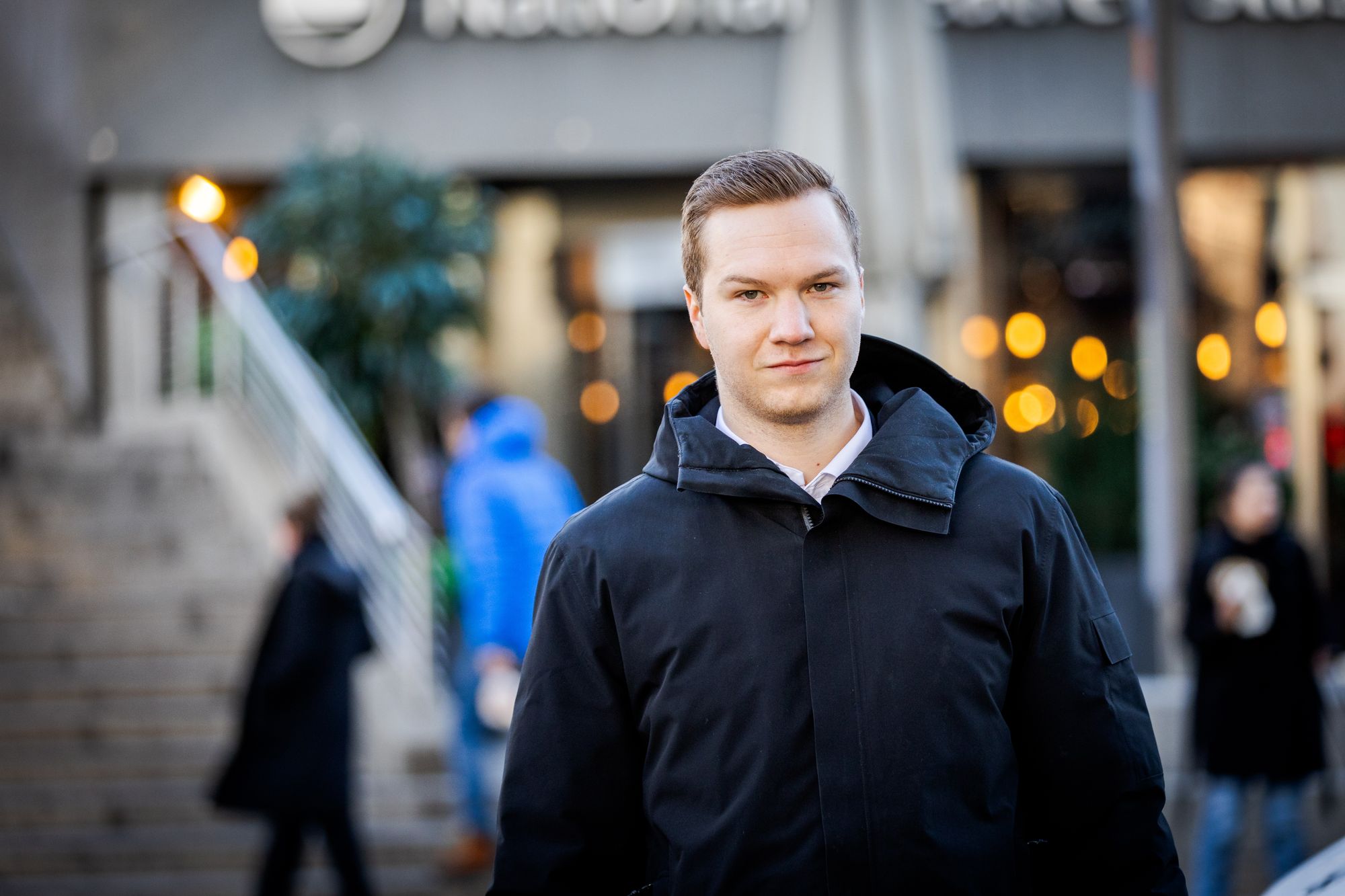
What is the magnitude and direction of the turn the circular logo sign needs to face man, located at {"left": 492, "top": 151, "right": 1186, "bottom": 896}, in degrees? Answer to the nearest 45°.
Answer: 0° — it already faces them

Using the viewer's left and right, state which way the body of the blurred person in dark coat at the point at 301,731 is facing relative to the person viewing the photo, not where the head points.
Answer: facing to the left of the viewer

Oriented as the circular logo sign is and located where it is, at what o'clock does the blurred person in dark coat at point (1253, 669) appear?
The blurred person in dark coat is roughly at 11 o'clock from the circular logo sign.

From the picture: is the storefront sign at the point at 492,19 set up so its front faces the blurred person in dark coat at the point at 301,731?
yes

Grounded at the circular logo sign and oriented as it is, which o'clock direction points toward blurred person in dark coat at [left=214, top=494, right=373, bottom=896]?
The blurred person in dark coat is roughly at 12 o'clock from the circular logo sign.

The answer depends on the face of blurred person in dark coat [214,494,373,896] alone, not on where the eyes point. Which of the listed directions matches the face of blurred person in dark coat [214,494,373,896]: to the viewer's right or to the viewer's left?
to the viewer's left

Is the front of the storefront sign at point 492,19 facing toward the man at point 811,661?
yes

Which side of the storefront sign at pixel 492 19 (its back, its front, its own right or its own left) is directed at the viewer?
front

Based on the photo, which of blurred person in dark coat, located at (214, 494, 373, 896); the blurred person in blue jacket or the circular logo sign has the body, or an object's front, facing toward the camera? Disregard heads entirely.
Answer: the circular logo sign

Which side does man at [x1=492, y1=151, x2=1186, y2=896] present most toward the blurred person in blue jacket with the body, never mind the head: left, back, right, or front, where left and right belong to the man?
back

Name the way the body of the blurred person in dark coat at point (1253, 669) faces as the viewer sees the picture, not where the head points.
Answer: toward the camera
